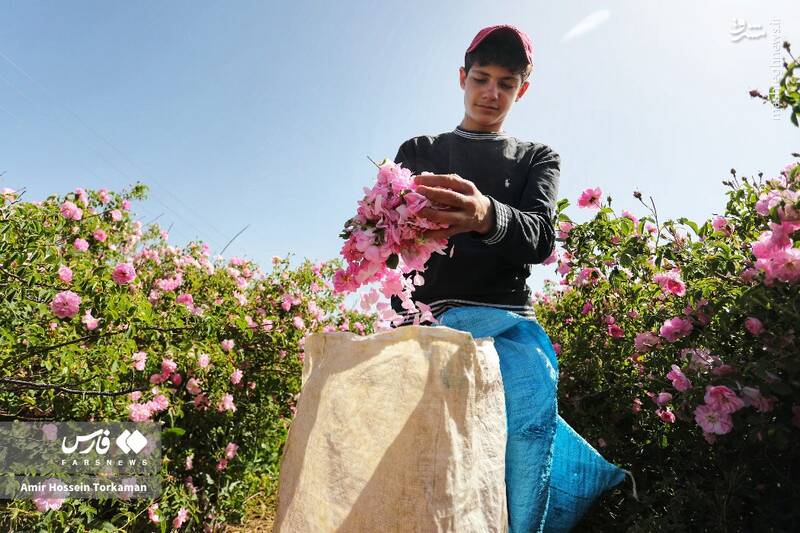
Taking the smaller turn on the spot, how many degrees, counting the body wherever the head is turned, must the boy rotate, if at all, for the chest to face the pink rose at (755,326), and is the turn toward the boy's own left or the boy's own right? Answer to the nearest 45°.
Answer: approximately 135° to the boy's own left

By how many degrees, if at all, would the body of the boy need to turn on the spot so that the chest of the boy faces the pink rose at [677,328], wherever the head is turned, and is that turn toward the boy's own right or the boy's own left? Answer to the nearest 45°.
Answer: approximately 135° to the boy's own left

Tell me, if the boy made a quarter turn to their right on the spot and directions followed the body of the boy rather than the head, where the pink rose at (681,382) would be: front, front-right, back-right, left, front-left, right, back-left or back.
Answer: back-right

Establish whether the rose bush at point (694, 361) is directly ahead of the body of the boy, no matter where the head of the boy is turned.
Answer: no

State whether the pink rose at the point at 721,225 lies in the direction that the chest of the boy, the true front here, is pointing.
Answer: no

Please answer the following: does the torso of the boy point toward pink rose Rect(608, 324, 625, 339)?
no

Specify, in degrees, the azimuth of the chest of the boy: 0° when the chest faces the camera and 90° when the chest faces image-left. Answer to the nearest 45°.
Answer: approximately 0°
